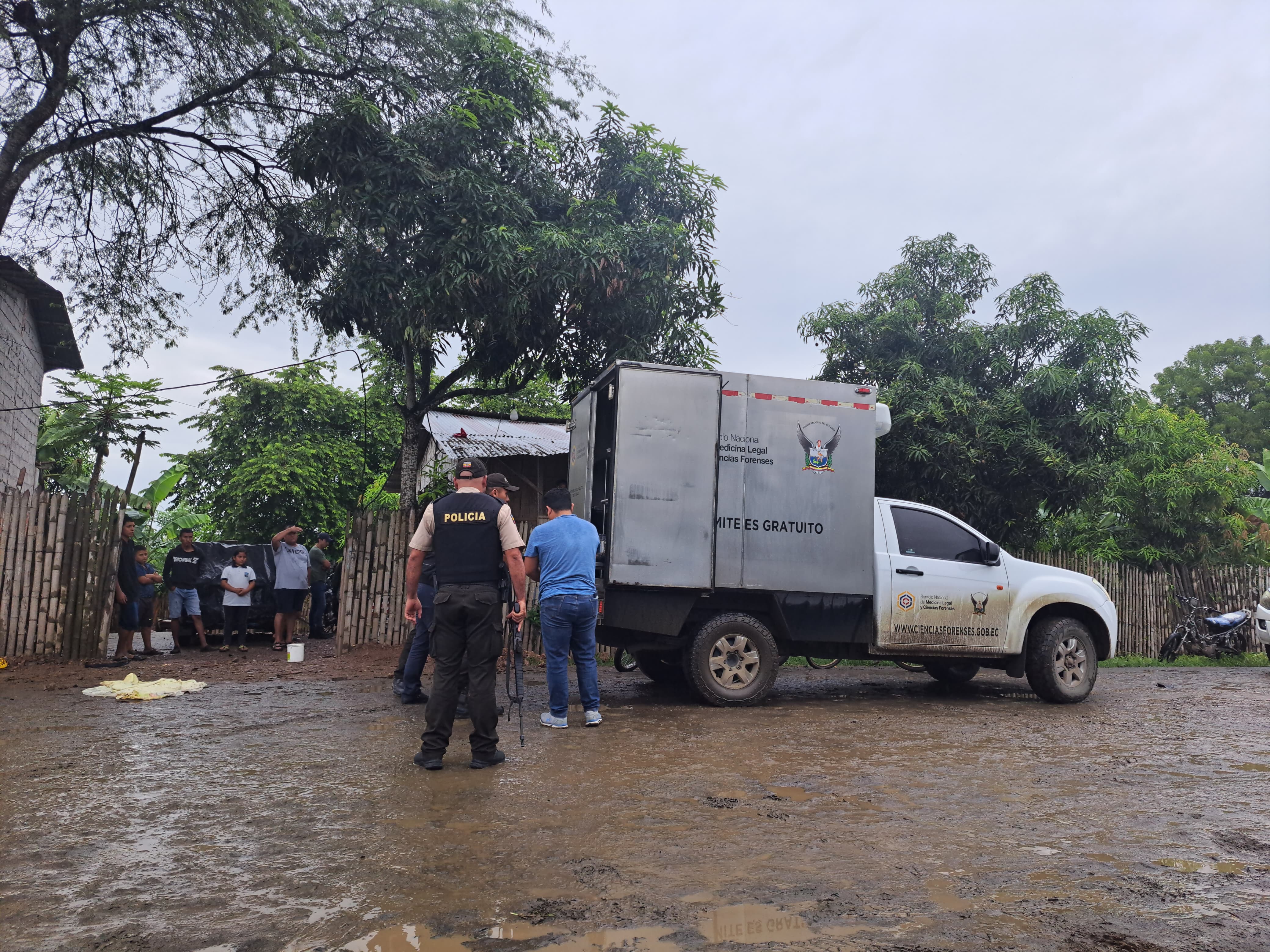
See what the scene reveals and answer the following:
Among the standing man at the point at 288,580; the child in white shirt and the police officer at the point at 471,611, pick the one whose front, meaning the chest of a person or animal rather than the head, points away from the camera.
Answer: the police officer

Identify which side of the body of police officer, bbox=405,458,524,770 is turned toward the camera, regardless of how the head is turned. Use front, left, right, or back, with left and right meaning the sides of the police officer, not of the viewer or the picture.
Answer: back

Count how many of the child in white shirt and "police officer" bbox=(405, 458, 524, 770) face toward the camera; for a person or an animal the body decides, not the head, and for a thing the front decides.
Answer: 1

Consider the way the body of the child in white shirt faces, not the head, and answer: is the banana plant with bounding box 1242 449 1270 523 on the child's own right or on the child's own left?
on the child's own left

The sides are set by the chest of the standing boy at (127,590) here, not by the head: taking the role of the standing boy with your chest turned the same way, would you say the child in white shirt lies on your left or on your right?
on your left

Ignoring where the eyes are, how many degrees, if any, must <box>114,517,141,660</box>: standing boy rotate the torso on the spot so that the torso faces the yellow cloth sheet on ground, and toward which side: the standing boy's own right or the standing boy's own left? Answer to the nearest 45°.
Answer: approximately 45° to the standing boy's own right

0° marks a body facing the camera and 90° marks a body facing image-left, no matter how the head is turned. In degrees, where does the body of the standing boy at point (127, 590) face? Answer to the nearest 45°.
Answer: approximately 315°

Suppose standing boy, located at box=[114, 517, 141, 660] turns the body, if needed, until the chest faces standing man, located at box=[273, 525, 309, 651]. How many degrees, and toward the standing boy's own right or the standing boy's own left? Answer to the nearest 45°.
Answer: approximately 90° to the standing boy's own left

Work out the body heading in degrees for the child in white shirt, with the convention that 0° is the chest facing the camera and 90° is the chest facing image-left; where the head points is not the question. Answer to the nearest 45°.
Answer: approximately 0°

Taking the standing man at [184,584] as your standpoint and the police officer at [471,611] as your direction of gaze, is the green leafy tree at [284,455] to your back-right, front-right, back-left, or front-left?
back-left
